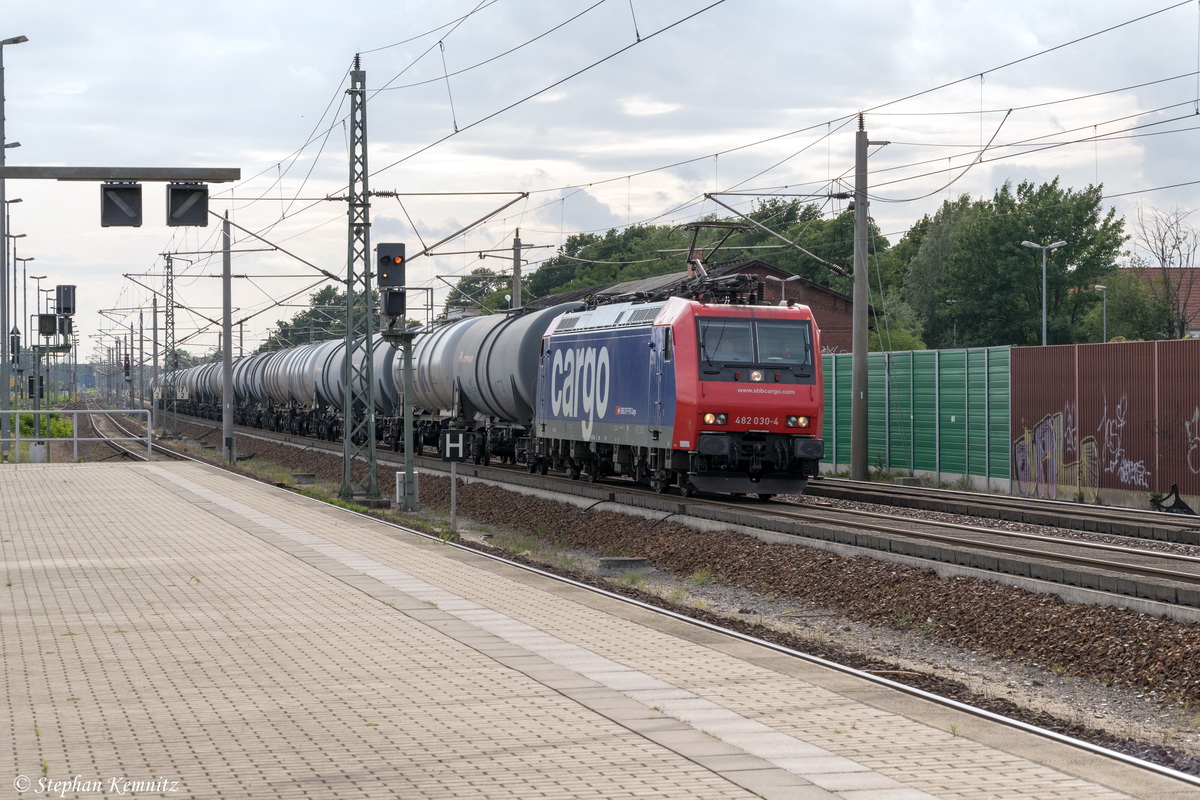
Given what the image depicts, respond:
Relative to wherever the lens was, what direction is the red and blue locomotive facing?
facing the viewer and to the right of the viewer

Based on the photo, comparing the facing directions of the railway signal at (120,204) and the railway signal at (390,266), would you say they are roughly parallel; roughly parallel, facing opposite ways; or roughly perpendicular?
roughly parallel

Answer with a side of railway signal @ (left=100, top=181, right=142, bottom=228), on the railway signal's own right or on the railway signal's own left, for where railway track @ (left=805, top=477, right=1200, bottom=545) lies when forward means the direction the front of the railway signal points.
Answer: on the railway signal's own left

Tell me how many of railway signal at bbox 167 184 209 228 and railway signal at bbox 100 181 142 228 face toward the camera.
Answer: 2

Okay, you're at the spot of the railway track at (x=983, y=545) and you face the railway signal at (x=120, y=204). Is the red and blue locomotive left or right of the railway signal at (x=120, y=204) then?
right

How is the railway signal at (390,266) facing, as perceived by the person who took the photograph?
facing the viewer

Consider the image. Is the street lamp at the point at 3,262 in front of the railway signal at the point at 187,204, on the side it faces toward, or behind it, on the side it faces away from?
behind

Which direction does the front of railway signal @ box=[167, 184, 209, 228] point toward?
toward the camera

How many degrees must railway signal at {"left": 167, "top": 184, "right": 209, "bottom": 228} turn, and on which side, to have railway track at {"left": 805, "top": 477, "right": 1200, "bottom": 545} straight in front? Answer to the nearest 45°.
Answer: approximately 90° to its left
